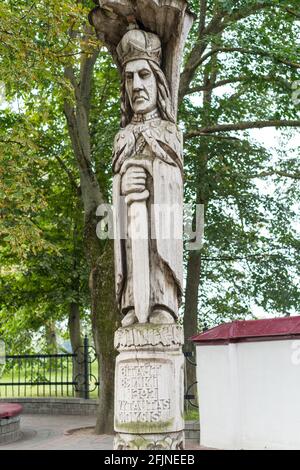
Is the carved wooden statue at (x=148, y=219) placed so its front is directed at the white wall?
no

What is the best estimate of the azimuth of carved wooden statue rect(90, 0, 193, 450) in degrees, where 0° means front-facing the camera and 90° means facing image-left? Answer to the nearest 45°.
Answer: approximately 0°
